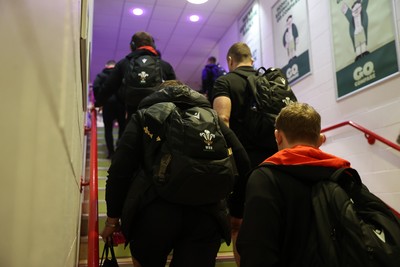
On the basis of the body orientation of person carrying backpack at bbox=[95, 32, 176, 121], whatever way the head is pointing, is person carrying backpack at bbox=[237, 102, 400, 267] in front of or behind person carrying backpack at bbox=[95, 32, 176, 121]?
behind

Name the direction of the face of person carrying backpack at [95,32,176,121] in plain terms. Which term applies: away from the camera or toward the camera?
away from the camera

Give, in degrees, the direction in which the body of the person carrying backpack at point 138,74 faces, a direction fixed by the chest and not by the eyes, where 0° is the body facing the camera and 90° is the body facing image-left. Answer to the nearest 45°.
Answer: approximately 180°

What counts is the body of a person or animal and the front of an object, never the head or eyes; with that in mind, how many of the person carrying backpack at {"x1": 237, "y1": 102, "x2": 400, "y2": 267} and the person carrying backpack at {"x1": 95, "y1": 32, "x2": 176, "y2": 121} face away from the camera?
2

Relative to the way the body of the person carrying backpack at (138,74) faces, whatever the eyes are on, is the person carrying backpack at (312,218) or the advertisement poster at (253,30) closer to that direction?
the advertisement poster

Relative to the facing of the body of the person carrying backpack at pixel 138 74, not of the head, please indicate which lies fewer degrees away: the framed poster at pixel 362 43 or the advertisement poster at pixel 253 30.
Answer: the advertisement poster

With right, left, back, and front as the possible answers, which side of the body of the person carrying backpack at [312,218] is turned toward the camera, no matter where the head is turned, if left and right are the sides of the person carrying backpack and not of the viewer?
back

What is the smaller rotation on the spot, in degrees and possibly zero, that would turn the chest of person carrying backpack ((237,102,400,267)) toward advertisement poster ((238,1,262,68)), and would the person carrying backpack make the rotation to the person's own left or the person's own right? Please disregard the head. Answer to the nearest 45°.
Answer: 0° — they already face it

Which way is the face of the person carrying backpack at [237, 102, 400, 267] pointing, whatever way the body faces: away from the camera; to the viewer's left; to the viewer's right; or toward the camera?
away from the camera

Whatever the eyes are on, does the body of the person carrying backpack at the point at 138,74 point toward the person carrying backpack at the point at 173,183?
no

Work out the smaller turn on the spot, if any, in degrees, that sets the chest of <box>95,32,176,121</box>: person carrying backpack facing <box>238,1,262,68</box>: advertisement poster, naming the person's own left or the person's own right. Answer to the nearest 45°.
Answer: approximately 45° to the person's own right

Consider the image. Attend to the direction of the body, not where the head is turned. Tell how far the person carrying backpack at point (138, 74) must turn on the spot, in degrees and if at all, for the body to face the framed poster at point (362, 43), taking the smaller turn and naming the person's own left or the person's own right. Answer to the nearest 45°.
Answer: approximately 90° to the person's own right

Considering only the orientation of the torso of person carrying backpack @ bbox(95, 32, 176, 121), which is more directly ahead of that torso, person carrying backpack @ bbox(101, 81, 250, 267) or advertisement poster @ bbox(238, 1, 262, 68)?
the advertisement poster
